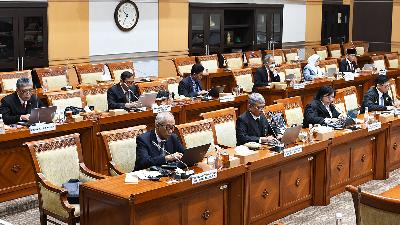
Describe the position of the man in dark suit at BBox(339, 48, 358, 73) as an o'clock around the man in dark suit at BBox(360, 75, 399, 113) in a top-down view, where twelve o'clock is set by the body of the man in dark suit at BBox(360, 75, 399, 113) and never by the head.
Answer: the man in dark suit at BBox(339, 48, 358, 73) is roughly at 7 o'clock from the man in dark suit at BBox(360, 75, 399, 113).

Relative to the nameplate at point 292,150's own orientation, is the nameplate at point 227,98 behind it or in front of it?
behind

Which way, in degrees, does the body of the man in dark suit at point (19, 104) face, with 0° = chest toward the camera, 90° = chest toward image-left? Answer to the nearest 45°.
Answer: approximately 315°

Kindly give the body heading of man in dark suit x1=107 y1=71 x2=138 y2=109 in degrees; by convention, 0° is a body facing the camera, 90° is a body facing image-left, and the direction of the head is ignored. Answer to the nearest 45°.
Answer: approximately 315°

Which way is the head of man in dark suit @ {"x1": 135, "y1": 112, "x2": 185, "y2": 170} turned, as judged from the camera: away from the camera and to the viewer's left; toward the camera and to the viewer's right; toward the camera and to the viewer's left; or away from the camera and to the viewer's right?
toward the camera and to the viewer's right
